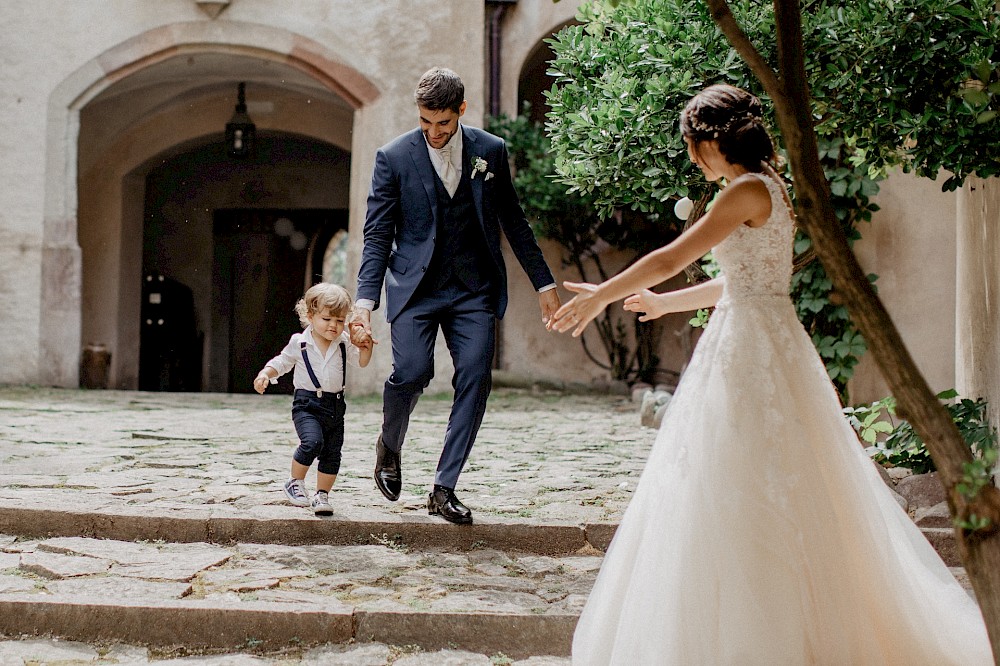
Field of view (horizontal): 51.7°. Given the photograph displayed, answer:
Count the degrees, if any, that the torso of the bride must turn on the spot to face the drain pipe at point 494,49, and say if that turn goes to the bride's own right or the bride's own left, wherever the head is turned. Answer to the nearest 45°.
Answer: approximately 90° to the bride's own right

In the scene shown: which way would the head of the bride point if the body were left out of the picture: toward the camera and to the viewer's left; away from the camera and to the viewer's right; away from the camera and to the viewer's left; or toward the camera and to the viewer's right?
away from the camera and to the viewer's left

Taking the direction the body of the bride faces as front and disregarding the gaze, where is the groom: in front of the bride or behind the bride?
in front

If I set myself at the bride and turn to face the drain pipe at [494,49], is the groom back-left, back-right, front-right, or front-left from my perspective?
front-left

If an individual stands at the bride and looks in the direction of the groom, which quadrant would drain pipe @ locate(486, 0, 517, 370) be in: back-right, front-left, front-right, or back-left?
front-right

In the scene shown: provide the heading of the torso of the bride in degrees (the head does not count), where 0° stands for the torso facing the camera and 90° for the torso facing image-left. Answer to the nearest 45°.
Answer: approximately 90°

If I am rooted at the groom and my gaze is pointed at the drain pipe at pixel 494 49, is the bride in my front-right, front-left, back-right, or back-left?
back-right

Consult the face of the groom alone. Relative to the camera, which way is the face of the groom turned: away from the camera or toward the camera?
toward the camera
